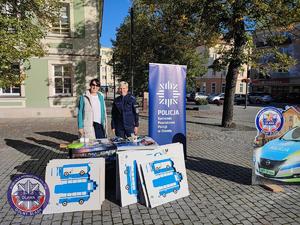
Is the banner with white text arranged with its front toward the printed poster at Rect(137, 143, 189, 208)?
yes

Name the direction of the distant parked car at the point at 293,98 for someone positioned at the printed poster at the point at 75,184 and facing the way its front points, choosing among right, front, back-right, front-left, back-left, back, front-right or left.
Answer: back-left

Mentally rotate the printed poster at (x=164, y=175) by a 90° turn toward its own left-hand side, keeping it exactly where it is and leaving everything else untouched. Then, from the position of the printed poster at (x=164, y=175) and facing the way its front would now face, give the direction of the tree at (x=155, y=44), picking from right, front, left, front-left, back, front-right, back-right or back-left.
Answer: left

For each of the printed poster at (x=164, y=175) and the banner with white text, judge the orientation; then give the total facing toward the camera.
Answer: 2

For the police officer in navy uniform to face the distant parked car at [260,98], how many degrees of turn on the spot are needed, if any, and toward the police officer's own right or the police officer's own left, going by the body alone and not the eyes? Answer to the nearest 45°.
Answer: approximately 135° to the police officer's own left

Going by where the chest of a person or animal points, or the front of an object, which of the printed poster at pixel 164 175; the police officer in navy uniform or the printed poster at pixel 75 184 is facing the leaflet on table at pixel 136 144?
the police officer in navy uniform

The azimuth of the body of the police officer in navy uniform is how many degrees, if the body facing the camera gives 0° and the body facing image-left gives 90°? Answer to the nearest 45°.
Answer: approximately 0°

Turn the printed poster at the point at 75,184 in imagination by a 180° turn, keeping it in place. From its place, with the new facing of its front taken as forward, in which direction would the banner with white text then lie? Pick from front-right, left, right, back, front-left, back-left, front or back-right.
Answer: front-right

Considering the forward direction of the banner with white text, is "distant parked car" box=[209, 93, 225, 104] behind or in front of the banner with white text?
behind

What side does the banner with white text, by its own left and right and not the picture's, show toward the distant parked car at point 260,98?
back

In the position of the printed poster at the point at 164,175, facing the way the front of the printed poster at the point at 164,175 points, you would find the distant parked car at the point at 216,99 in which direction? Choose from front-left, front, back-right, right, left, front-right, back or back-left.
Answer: back
